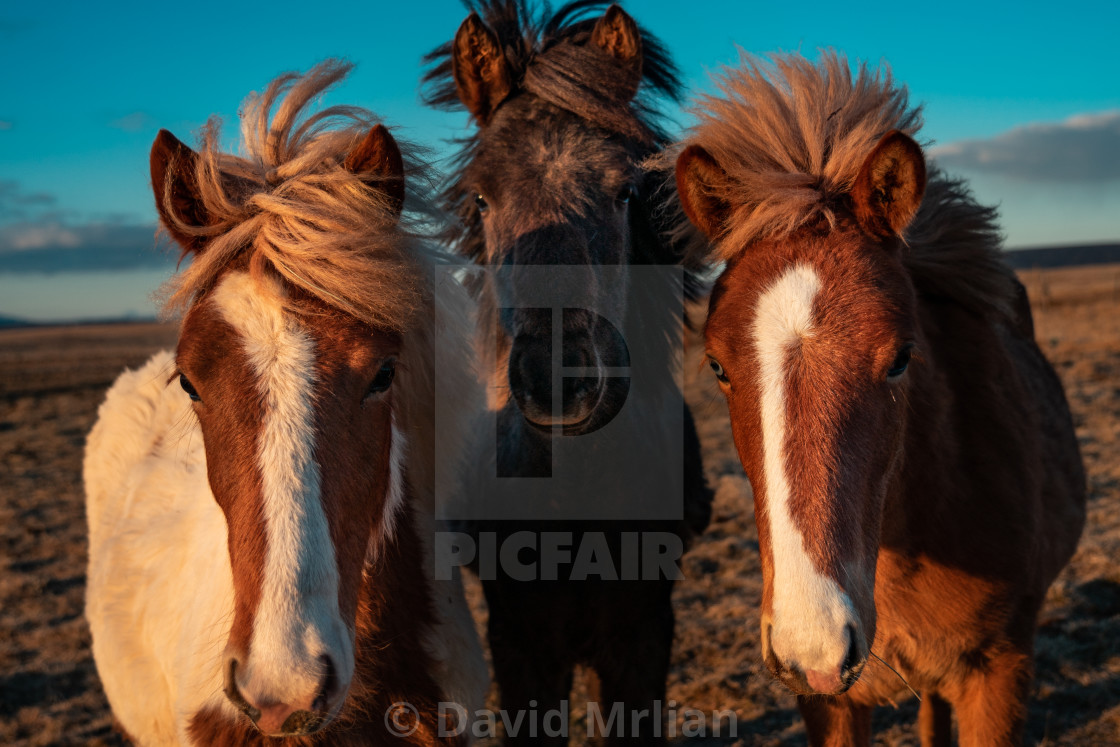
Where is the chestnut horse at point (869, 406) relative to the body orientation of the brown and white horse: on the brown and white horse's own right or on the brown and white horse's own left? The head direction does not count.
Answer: on the brown and white horse's own left

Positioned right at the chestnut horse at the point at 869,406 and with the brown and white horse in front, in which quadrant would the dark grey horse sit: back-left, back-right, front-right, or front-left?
front-right

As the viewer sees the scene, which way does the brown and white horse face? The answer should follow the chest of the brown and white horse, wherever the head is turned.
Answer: toward the camera

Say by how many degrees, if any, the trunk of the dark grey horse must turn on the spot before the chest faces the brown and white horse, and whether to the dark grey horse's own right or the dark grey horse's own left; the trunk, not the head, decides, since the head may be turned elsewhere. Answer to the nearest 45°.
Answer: approximately 45° to the dark grey horse's own right

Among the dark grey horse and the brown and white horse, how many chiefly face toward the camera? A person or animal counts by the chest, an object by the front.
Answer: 2

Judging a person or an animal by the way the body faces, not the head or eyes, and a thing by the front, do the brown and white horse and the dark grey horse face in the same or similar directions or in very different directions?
same or similar directions
